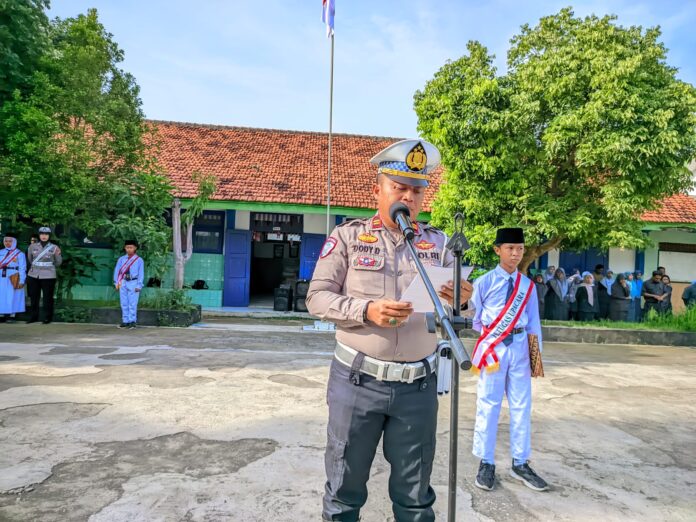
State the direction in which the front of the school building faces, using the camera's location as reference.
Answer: facing the viewer

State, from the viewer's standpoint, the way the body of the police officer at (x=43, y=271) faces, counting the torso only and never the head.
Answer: toward the camera

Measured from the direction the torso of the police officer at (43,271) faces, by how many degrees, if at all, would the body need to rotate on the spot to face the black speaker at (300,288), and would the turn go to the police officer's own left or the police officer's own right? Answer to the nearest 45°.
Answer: approximately 90° to the police officer's own left

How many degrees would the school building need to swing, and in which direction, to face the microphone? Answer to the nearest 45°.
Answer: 0° — it already faces it

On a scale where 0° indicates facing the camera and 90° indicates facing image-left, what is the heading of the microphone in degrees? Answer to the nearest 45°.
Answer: approximately 135°

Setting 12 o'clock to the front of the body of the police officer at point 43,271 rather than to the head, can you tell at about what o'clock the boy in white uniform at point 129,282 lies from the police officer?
The boy in white uniform is roughly at 10 o'clock from the police officer.

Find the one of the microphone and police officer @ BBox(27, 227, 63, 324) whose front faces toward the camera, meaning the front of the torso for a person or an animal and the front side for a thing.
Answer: the police officer

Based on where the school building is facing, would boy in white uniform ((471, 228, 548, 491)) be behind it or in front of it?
in front

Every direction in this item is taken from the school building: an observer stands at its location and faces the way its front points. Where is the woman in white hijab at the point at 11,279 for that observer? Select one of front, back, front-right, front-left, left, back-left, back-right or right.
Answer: front-right

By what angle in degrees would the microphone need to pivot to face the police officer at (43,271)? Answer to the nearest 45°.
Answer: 0° — it already faces them

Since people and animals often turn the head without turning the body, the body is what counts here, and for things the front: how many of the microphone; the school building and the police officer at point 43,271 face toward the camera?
2

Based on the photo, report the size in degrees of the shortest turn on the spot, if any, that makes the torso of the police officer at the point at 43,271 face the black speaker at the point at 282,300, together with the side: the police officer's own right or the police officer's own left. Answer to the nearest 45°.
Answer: approximately 90° to the police officer's own left

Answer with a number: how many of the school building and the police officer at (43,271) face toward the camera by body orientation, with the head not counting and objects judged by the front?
2

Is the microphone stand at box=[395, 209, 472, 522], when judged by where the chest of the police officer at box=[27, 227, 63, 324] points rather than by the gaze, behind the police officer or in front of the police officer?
in front

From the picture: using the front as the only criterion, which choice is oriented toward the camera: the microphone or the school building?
the school building
